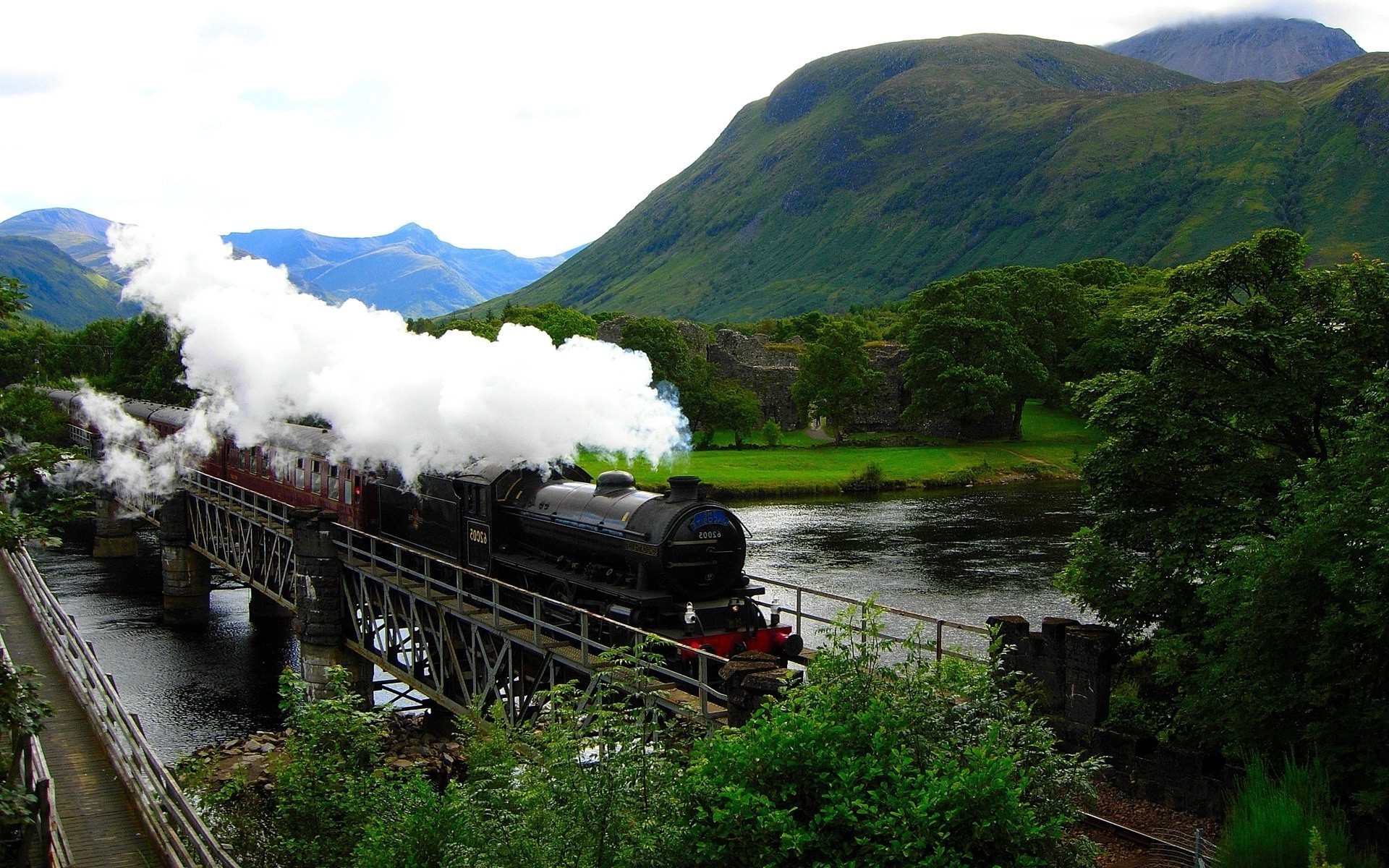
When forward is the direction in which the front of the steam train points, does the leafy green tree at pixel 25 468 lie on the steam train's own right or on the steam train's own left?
on the steam train's own right

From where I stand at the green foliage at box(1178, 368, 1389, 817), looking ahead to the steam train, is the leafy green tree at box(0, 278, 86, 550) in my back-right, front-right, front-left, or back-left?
front-left

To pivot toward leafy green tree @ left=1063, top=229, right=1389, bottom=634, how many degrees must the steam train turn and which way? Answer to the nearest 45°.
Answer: approximately 45° to its left

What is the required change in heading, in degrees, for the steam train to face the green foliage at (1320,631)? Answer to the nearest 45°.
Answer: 0° — it already faces it

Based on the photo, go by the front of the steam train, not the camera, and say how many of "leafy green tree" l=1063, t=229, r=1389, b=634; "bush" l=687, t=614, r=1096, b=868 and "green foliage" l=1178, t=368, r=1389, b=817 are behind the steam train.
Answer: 0

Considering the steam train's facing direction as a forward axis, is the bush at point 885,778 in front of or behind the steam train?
in front

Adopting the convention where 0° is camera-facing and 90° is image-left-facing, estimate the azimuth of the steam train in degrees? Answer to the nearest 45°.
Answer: approximately 315°

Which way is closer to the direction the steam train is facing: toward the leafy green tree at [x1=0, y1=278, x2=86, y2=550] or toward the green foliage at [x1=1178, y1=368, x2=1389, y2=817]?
the green foliage
